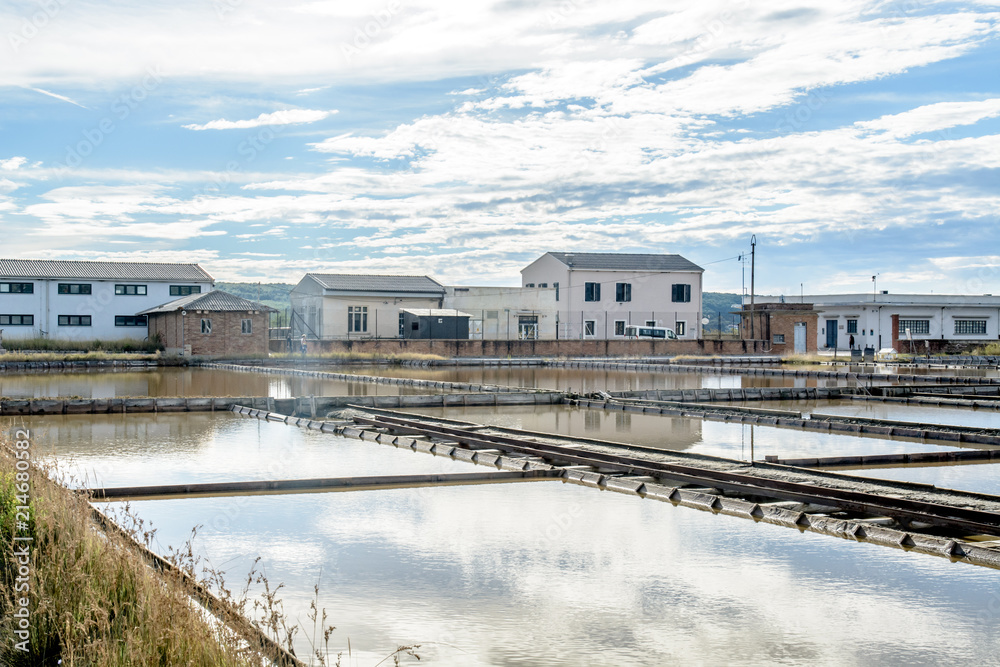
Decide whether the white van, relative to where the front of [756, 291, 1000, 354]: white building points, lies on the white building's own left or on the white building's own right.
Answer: on the white building's own right

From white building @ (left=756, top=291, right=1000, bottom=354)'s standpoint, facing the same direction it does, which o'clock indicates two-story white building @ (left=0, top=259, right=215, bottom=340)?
The two-story white building is roughly at 2 o'clock from the white building.

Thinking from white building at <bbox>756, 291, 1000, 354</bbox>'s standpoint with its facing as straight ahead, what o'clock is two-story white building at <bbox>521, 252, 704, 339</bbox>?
The two-story white building is roughly at 2 o'clock from the white building.

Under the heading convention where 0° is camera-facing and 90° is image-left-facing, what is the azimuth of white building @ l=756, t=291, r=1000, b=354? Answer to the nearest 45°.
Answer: approximately 0°

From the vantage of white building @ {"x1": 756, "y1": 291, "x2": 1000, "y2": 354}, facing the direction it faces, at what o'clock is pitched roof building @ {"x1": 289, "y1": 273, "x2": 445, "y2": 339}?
The pitched roof building is roughly at 2 o'clock from the white building.
